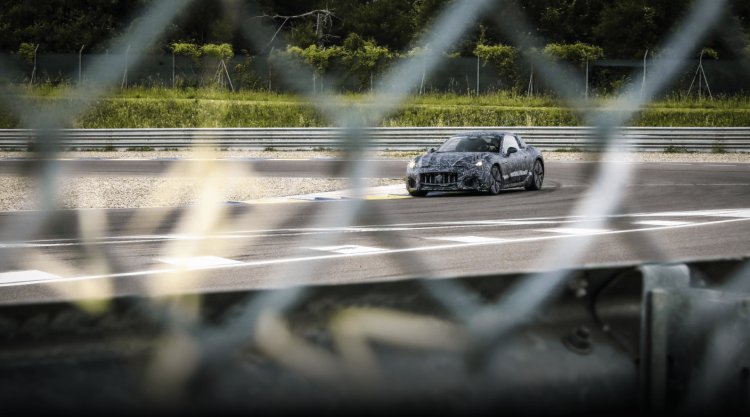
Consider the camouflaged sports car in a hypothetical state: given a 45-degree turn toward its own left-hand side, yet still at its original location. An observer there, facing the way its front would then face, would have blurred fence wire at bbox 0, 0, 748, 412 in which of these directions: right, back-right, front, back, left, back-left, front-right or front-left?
front

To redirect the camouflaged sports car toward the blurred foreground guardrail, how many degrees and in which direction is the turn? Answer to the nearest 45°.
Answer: approximately 45° to its left

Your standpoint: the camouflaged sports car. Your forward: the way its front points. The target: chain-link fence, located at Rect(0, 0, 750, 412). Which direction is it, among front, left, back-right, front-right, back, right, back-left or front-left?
front-left

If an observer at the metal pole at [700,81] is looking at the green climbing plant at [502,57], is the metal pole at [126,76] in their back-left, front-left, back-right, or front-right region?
front-left

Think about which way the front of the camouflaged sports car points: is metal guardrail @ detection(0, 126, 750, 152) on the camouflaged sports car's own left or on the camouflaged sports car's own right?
on the camouflaged sports car's own right

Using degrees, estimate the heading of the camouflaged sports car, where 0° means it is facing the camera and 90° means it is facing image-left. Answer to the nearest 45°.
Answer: approximately 45°
